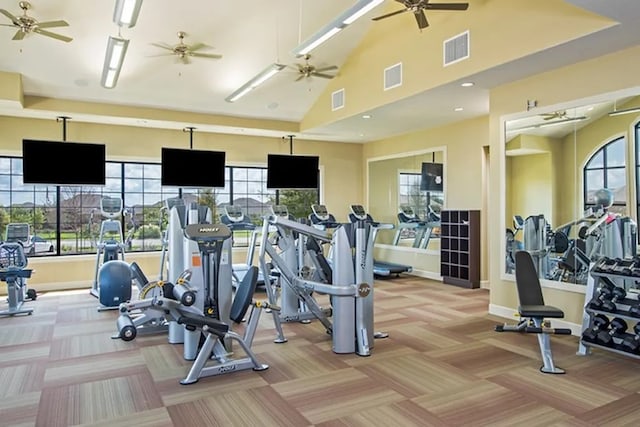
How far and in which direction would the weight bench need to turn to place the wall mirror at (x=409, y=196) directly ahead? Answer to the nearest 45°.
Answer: approximately 180°

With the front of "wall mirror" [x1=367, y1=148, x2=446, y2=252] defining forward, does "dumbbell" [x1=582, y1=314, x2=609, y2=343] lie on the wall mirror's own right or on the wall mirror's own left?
on the wall mirror's own left

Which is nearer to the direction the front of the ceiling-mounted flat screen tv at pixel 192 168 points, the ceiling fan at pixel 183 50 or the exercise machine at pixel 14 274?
the ceiling fan

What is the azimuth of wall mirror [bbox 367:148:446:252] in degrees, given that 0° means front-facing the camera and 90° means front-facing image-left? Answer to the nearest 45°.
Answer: approximately 45°

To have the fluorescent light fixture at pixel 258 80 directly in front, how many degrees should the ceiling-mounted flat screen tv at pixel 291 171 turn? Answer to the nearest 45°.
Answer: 0° — it already faces it

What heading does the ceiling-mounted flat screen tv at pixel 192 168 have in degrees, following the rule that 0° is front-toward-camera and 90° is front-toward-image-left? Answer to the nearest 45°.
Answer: approximately 0°

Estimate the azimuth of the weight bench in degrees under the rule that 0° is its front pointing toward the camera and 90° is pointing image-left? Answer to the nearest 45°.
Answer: approximately 315°

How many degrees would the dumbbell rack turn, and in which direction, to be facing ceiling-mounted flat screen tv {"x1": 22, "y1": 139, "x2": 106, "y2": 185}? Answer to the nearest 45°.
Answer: approximately 45° to its right

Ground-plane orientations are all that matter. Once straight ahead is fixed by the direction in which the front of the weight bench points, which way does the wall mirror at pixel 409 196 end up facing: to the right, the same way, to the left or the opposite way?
to the right
